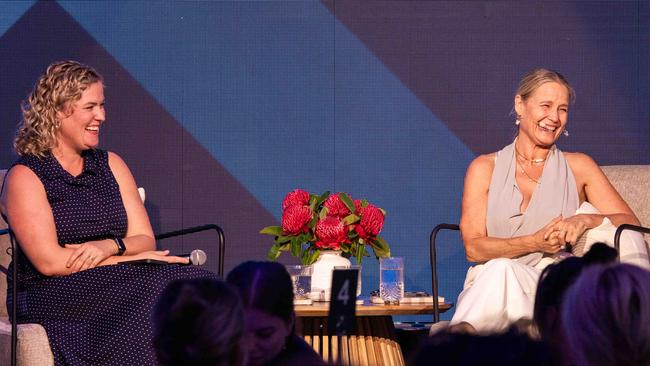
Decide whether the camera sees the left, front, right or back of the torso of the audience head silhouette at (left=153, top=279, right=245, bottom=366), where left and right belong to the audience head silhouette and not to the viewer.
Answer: back

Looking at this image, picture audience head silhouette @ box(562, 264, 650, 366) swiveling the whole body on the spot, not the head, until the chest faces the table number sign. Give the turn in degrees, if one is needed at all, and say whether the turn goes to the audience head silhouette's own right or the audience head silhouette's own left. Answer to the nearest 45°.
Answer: approximately 45° to the audience head silhouette's own left

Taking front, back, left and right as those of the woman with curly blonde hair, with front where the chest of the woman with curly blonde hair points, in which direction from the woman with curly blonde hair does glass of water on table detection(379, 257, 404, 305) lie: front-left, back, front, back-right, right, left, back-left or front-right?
front-left

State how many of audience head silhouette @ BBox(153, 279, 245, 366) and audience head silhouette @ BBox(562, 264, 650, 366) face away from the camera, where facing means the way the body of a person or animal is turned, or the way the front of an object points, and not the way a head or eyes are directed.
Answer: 2

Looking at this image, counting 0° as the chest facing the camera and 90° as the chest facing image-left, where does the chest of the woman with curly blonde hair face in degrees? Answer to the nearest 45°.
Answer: approximately 315°

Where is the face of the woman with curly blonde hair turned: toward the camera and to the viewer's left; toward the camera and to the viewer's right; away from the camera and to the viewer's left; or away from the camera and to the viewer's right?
toward the camera and to the viewer's right

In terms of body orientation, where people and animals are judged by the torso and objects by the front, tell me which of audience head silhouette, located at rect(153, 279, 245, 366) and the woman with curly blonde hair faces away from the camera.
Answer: the audience head silhouette

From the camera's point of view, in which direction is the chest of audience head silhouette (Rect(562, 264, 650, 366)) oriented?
away from the camera

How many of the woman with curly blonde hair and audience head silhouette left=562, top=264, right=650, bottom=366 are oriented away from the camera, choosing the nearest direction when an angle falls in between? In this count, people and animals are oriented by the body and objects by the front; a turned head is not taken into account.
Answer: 1
